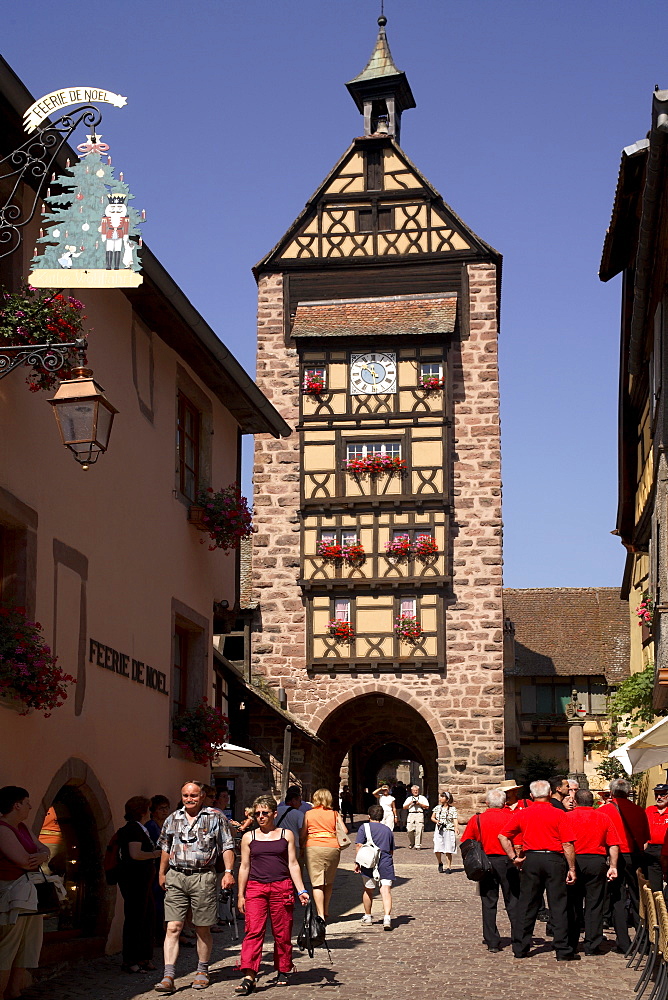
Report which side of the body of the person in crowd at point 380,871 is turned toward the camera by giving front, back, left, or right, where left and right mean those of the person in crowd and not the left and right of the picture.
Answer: back

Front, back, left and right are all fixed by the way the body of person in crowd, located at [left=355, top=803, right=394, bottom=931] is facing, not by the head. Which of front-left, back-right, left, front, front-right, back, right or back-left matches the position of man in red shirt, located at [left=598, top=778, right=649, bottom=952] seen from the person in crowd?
back-right

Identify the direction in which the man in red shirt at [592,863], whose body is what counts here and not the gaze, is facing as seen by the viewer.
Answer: away from the camera

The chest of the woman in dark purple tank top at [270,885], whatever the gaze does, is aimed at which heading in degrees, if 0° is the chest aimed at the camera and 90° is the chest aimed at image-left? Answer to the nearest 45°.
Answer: approximately 0°

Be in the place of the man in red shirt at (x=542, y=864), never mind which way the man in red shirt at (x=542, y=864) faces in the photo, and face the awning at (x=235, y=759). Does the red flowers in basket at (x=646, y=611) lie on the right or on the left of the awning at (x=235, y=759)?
right

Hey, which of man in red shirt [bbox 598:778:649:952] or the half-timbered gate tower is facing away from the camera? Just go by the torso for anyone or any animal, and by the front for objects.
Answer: the man in red shirt

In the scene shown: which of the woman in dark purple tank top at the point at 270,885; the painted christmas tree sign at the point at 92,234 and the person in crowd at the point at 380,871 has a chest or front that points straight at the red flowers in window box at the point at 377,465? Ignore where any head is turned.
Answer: the person in crowd

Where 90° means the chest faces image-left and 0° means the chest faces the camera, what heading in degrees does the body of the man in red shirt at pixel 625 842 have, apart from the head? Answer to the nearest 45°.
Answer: approximately 180°
